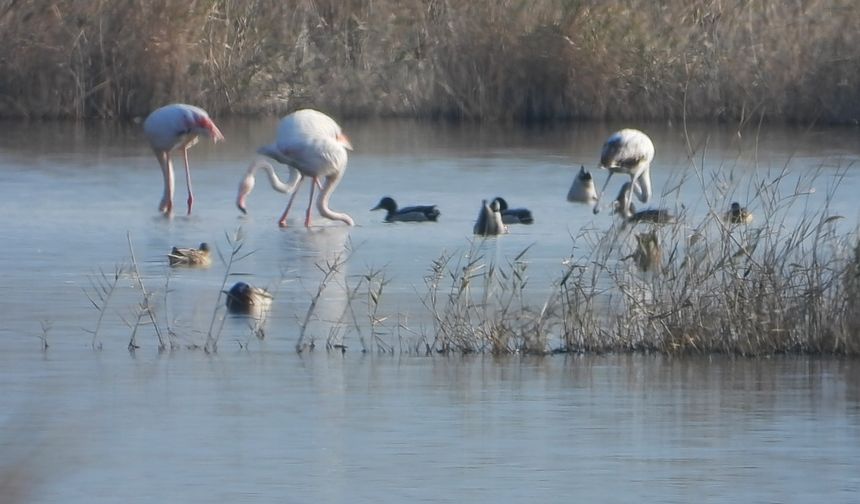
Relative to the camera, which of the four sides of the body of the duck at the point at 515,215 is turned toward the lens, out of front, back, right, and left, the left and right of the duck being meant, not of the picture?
left

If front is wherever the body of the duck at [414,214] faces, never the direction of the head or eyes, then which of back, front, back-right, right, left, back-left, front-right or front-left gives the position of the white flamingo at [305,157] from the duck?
front-right

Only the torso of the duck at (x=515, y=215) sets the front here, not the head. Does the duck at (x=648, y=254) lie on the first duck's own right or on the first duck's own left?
on the first duck's own left

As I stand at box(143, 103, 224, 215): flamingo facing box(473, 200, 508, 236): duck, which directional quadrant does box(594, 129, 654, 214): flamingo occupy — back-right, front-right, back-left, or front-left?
front-left

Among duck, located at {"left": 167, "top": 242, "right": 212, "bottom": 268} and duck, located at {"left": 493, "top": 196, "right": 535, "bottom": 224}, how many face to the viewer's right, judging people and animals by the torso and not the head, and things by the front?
1

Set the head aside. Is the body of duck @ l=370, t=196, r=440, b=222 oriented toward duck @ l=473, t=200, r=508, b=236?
no

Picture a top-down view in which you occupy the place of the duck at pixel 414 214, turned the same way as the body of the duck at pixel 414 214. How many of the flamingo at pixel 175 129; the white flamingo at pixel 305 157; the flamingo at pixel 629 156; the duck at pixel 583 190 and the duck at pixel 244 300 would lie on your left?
1

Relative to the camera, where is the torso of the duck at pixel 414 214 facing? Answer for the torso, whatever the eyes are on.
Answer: to the viewer's left

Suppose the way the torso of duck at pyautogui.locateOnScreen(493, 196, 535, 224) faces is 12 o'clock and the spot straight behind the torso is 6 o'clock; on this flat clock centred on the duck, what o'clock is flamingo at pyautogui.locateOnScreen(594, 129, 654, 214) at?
The flamingo is roughly at 4 o'clock from the duck.

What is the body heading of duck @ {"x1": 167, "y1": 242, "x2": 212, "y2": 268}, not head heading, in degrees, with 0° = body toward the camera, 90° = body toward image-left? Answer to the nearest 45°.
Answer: approximately 270°
